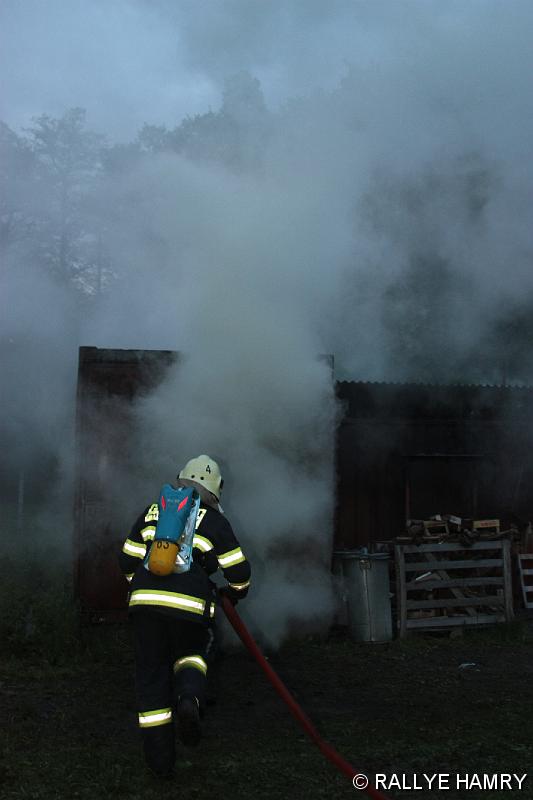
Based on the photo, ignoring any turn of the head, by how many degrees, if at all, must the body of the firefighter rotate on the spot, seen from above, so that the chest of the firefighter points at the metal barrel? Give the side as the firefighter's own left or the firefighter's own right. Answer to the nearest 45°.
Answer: approximately 45° to the firefighter's own right

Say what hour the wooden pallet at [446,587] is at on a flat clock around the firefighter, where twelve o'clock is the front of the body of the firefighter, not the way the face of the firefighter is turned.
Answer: The wooden pallet is roughly at 1 o'clock from the firefighter.

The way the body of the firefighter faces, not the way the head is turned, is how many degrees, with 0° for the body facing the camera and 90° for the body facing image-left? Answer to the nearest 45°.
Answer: approximately 180°
